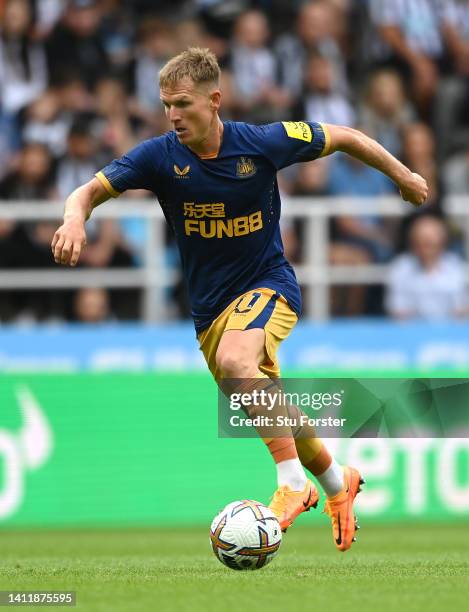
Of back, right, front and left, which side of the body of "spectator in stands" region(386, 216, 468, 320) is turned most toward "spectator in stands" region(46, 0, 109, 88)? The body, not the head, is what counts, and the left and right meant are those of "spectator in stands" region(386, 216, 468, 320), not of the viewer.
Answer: right

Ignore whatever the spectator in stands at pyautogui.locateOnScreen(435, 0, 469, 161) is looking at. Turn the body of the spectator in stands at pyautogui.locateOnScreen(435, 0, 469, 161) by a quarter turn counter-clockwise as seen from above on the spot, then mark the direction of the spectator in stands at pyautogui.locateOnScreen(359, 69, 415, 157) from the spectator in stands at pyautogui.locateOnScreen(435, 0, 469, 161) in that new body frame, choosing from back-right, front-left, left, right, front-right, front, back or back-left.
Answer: back-right

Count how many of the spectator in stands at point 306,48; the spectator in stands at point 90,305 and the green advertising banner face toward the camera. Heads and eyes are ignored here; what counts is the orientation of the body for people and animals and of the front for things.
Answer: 3

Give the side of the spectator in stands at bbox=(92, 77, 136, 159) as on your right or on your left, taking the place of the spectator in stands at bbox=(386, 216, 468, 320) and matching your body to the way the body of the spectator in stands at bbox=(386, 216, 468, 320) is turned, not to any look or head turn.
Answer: on your right

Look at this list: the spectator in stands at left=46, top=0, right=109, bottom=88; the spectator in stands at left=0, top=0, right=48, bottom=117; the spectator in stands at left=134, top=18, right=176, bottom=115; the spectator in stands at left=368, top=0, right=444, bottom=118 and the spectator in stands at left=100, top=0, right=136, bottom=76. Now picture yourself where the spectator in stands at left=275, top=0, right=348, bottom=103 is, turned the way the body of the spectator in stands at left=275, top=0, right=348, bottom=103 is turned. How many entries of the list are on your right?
4

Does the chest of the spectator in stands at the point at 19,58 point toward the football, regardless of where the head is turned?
yes

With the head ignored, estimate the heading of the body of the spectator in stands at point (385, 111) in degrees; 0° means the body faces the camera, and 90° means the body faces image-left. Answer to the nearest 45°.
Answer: approximately 0°

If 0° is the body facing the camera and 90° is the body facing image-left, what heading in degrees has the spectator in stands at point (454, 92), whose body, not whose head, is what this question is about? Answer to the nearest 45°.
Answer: approximately 0°

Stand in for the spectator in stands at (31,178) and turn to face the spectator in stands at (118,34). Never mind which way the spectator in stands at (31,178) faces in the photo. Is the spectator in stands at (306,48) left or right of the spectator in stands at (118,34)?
right

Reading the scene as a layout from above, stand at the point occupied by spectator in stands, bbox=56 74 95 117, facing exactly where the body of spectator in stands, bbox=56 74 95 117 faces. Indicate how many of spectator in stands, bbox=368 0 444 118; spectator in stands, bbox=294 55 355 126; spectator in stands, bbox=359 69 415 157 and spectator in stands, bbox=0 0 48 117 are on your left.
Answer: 3

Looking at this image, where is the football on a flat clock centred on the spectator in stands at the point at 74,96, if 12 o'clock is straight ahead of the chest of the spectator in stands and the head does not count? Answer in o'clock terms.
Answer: The football is roughly at 12 o'clock from the spectator in stands.
